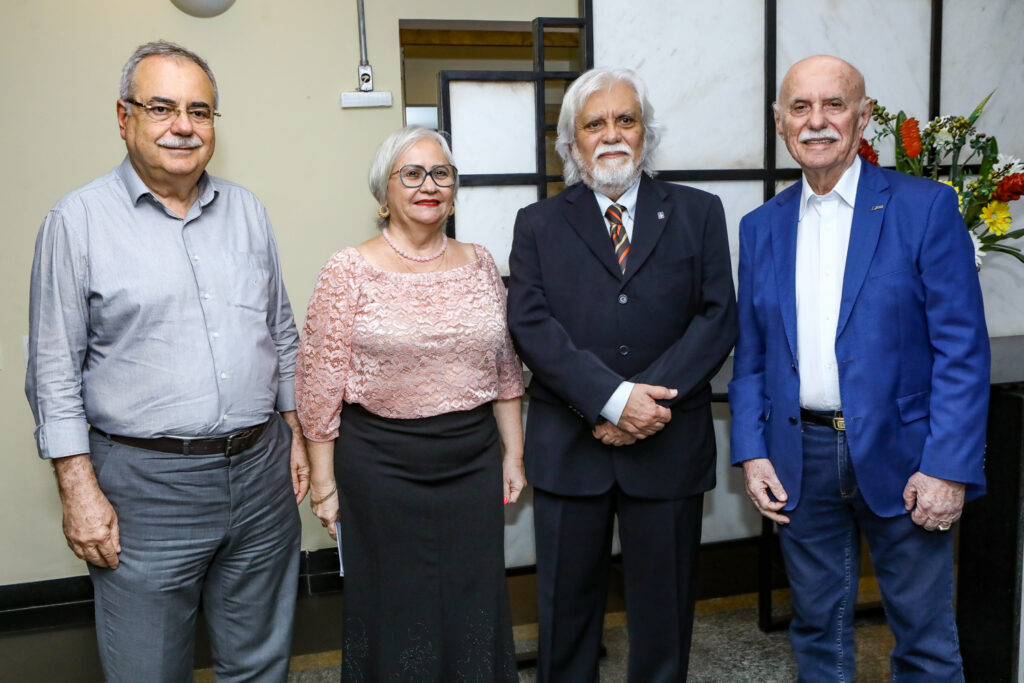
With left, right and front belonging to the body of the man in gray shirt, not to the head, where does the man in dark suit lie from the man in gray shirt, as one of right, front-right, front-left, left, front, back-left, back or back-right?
front-left

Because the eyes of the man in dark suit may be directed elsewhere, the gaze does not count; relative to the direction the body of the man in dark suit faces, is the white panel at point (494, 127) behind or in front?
behind

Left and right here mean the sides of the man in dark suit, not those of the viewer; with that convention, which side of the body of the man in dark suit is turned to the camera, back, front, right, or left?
front

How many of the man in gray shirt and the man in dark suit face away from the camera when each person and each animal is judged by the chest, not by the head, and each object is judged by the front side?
0

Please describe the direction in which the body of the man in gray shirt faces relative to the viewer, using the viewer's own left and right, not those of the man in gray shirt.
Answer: facing the viewer and to the right of the viewer

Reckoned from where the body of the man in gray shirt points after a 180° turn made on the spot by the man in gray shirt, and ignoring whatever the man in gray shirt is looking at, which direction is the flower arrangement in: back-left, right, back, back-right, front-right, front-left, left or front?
back-right
